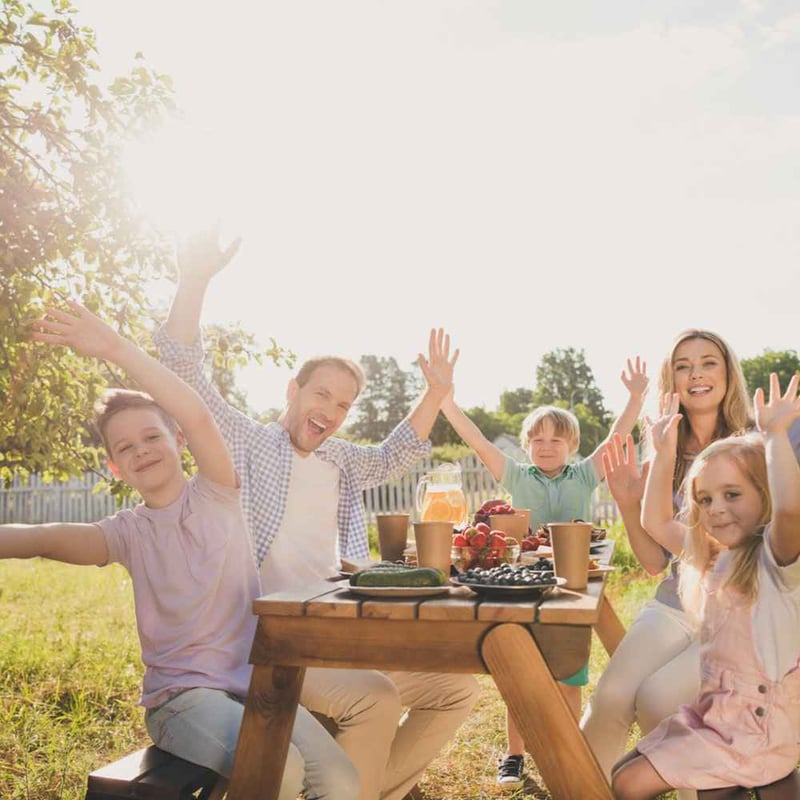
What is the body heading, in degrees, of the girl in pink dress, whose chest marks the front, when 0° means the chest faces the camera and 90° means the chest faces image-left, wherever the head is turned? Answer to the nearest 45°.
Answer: approximately 45°

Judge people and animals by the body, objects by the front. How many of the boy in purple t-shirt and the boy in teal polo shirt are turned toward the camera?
2

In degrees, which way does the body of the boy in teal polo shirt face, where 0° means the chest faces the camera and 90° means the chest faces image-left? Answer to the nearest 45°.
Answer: approximately 0°

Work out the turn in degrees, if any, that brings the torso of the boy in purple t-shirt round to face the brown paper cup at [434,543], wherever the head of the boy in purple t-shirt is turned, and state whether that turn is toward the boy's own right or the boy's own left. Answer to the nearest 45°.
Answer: approximately 90° to the boy's own left

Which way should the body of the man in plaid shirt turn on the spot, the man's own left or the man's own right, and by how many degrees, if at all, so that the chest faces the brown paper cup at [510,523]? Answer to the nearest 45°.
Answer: approximately 45° to the man's own left

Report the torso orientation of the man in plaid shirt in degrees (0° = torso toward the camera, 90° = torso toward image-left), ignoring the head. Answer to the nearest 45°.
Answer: approximately 315°

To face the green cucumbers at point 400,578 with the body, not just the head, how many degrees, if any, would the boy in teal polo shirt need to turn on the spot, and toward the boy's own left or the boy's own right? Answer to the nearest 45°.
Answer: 0° — they already face it
